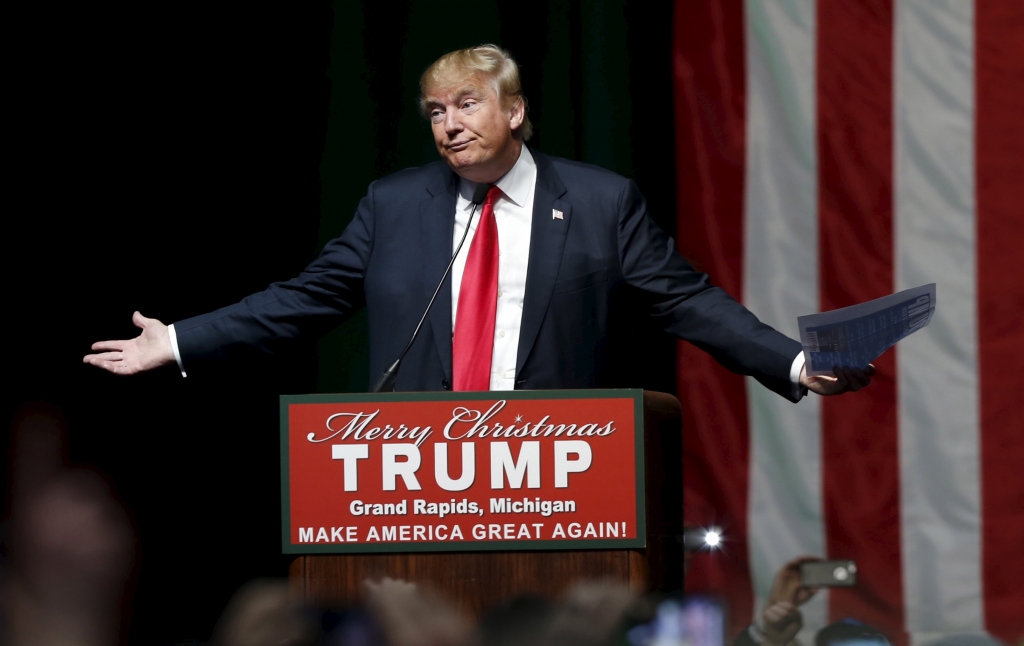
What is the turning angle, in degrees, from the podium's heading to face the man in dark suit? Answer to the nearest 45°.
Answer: approximately 180°

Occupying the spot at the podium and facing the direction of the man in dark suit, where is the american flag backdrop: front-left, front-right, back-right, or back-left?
front-right

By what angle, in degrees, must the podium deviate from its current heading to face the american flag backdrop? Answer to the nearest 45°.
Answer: approximately 135° to its left

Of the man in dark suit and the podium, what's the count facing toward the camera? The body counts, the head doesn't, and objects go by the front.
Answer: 2

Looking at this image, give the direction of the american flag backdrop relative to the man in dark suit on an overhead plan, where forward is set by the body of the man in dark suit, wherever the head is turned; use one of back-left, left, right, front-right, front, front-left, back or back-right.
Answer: back-left

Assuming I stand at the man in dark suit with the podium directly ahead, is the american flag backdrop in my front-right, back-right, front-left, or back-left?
back-left

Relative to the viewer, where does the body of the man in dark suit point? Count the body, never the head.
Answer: toward the camera

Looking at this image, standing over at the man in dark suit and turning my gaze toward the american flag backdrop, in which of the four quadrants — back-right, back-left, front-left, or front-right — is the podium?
back-right

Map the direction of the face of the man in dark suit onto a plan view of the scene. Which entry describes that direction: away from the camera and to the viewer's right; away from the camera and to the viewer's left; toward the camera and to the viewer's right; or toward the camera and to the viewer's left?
toward the camera and to the viewer's left

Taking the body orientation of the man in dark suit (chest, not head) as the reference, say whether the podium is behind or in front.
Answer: in front

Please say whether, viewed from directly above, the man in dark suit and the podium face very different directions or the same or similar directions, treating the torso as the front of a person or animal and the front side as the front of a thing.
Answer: same or similar directions

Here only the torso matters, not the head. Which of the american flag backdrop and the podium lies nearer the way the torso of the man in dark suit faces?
the podium

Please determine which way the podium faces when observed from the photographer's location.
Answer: facing the viewer
